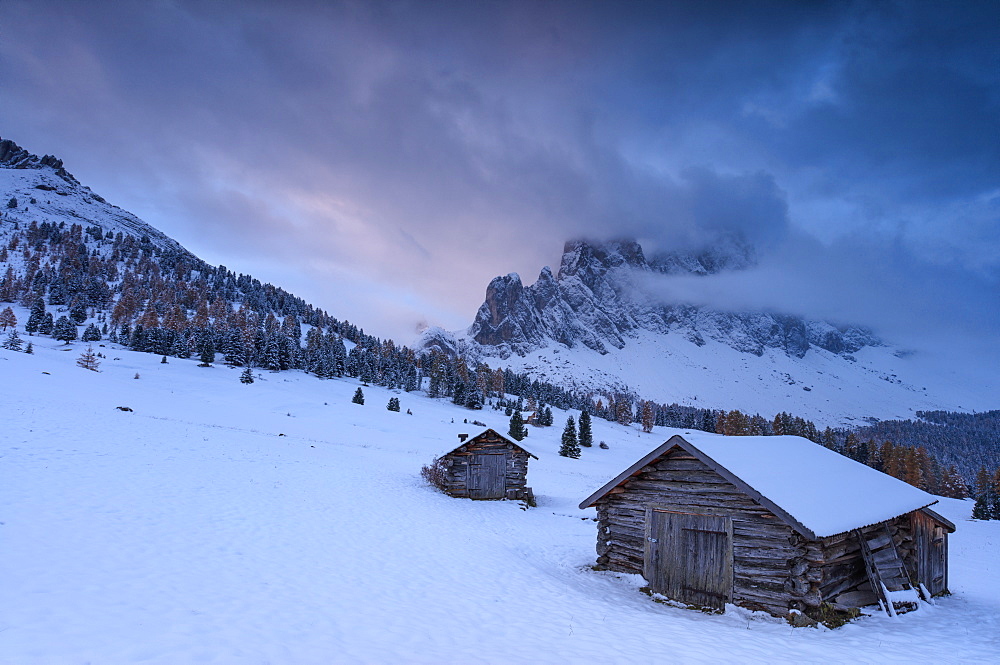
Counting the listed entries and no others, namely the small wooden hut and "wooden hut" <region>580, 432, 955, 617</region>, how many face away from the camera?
0

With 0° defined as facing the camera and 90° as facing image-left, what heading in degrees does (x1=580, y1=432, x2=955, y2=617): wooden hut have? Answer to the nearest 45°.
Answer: approximately 45°

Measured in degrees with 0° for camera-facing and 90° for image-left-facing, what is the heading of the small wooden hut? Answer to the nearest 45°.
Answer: approximately 0°

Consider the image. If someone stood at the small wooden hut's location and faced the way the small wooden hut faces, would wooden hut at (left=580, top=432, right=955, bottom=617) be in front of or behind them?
in front

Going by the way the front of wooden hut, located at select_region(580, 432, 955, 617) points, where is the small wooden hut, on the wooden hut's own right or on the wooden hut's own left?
on the wooden hut's own right
